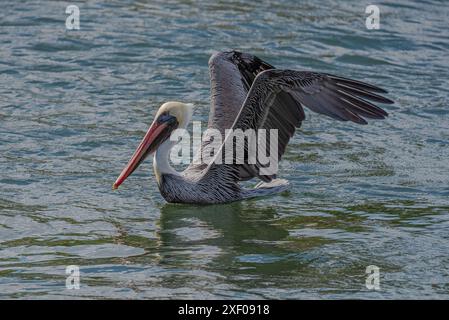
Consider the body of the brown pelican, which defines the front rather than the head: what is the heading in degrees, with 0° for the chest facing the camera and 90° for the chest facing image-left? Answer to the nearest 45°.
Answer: approximately 90°
